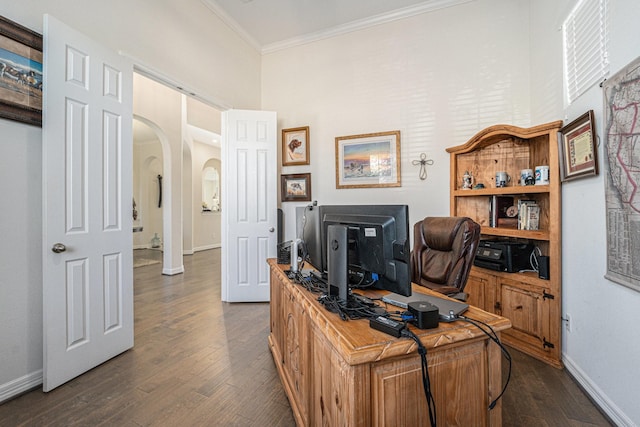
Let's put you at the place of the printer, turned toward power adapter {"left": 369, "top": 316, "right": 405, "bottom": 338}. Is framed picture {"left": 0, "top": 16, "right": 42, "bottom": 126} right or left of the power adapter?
right

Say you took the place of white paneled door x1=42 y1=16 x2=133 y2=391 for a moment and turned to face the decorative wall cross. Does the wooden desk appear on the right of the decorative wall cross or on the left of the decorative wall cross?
right

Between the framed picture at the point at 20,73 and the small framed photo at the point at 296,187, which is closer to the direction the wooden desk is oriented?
the small framed photo

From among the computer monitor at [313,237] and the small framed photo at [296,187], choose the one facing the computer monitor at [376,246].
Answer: the small framed photo

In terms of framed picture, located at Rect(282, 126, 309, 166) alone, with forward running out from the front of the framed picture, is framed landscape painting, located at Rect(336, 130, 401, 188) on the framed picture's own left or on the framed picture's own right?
on the framed picture's own left

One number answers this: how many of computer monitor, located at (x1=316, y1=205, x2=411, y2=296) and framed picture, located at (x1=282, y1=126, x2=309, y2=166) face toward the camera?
1
